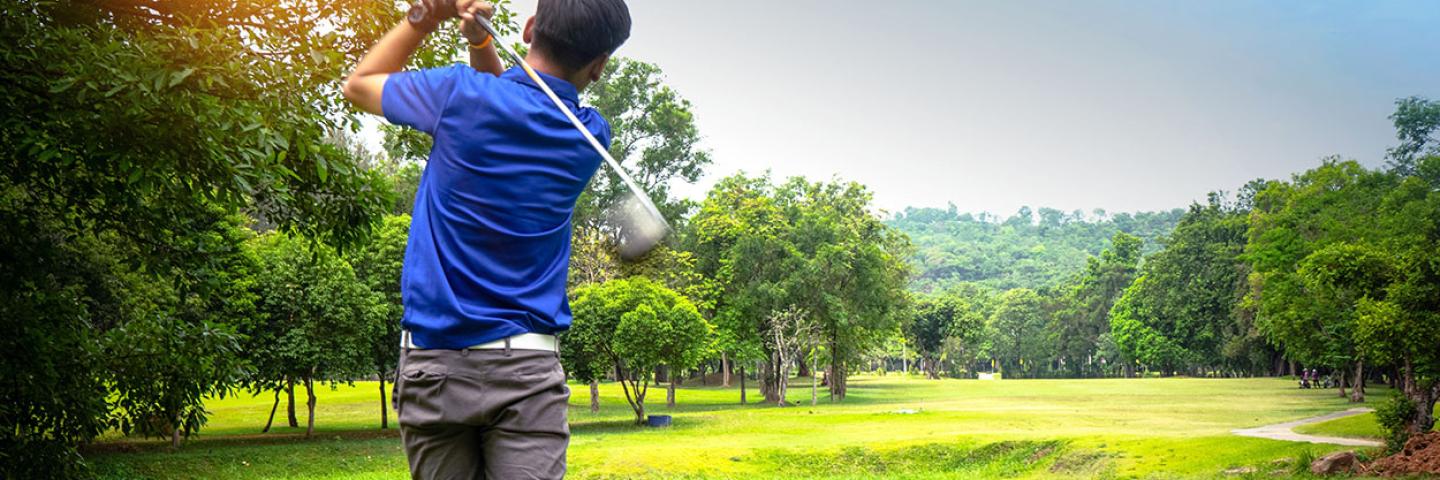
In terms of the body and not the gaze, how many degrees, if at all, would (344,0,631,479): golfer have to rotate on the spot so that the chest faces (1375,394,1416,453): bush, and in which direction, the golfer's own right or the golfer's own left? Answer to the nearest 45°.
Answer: approximately 45° to the golfer's own right

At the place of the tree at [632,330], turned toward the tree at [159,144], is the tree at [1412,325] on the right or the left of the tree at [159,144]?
left

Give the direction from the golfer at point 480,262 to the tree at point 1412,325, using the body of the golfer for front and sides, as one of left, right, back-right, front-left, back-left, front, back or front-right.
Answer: front-right

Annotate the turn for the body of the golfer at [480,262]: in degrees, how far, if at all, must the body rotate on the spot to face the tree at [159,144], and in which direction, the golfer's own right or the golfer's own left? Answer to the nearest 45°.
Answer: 0° — they already face it

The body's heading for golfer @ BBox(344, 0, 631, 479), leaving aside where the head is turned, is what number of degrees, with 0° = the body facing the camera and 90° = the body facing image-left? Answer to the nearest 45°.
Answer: approximately 180°

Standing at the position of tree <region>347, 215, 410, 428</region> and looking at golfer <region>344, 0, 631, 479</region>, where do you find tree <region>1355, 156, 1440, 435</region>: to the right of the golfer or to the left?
left

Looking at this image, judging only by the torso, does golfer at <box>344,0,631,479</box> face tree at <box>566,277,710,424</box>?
yes

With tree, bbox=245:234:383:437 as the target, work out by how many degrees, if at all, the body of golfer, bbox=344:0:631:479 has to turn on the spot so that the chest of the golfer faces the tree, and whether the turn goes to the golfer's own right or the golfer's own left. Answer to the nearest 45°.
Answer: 0° — they already face it

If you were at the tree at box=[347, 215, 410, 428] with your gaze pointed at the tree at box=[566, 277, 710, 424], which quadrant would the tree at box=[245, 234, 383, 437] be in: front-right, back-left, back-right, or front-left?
back-right

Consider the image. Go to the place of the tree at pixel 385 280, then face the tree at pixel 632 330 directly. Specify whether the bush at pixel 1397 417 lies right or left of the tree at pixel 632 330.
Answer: right
